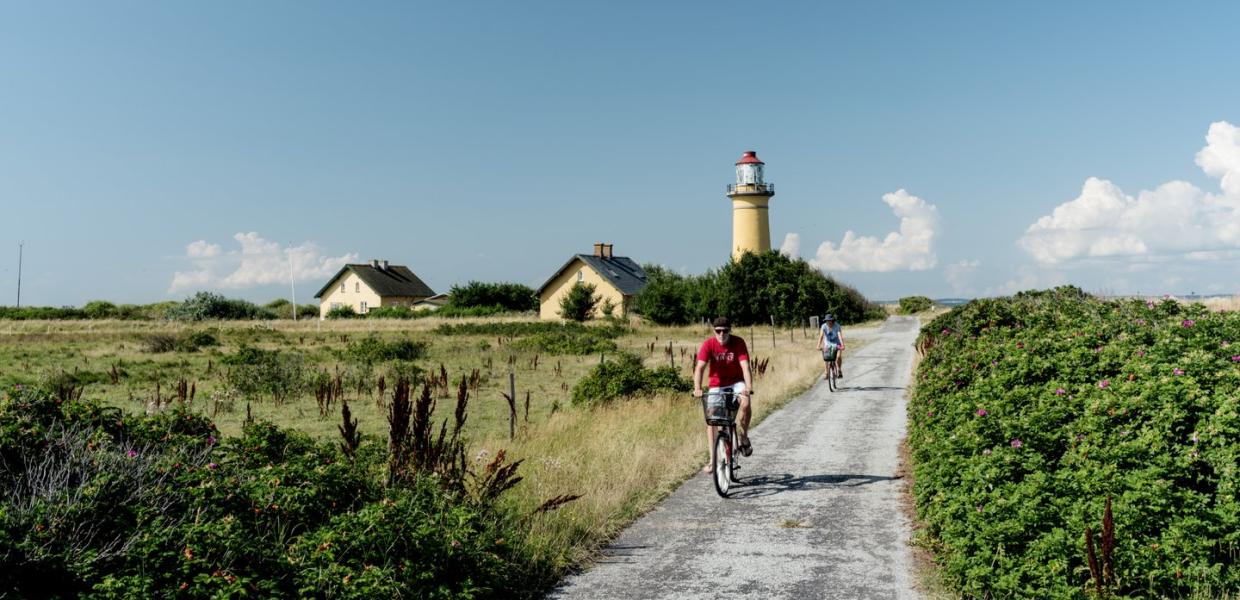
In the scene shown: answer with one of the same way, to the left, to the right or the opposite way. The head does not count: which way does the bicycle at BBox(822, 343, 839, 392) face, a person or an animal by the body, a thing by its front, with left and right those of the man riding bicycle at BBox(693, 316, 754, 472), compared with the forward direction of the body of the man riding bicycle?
the same way

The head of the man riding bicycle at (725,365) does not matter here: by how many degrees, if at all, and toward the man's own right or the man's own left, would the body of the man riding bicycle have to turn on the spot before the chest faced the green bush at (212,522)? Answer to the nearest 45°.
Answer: approximately 45° to the man's own right

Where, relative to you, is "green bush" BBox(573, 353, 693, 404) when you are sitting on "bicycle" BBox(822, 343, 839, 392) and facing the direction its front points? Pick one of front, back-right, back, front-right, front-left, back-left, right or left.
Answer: front-right

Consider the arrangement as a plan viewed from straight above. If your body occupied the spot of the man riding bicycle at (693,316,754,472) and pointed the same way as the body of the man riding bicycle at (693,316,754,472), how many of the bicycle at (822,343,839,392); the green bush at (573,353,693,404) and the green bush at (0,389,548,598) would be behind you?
2

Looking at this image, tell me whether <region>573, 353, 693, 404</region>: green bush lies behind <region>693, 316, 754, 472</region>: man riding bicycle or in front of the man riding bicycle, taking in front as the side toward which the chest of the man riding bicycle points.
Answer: behind

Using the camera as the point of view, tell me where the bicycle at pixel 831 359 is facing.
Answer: facing the viewer

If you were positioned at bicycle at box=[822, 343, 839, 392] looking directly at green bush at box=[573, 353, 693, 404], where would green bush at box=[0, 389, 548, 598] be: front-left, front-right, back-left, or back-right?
front-left

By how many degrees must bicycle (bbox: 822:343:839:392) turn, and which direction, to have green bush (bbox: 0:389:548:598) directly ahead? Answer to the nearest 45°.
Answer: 0° — it already faces it

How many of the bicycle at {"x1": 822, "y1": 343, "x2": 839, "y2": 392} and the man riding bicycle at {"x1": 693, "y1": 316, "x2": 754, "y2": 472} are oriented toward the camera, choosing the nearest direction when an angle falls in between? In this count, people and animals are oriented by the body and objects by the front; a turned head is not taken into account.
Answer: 2

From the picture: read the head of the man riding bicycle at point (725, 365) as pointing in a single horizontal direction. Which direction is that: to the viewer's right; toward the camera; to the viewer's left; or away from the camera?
toward the camera

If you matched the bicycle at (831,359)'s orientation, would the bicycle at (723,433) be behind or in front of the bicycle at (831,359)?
in front

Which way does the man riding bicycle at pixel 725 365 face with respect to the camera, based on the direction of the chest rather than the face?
toward the camera

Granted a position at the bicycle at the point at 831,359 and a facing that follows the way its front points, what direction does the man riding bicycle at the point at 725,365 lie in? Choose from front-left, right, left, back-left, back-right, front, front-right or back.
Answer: front

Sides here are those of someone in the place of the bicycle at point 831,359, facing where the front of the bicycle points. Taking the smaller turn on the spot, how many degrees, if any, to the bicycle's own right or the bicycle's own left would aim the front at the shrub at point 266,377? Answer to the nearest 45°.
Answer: approximately 90° to the bicycle's own right

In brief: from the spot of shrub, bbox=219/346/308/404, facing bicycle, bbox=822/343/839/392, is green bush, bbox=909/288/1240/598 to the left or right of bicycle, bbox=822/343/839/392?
right
